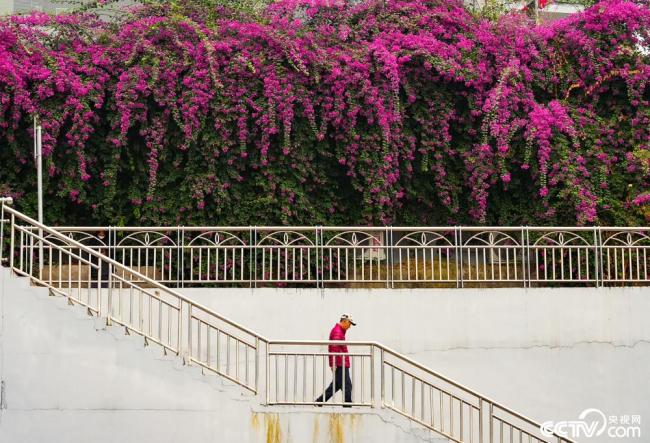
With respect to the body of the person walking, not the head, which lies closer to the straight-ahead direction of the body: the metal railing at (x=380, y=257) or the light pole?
the metal railing

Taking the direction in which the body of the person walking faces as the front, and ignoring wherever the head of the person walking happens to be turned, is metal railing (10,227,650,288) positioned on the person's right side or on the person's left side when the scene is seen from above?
on the person's left side

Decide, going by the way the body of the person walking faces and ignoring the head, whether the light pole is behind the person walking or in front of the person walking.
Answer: behind

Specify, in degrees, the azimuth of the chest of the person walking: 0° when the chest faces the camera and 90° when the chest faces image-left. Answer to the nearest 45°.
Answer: approximately 270°

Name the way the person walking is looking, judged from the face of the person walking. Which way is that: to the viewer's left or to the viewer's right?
to the viewer's right
